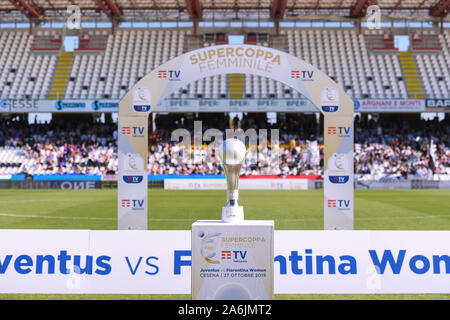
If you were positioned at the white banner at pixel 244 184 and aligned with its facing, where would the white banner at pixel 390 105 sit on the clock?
the white banner at pixel 390 105 is roughly at 8 o'clock from the white banner at pixel 244 184.

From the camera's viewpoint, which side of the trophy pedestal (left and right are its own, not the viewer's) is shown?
front

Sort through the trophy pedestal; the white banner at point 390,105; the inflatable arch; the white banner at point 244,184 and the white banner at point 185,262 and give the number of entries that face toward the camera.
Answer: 5

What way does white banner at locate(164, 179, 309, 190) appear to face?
toward the camera

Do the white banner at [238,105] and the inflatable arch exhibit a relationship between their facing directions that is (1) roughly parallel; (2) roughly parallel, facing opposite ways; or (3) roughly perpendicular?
roughly parallel

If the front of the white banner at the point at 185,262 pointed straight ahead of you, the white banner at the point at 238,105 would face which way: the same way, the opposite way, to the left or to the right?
the same way

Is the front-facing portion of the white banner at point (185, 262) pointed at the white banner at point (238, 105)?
no

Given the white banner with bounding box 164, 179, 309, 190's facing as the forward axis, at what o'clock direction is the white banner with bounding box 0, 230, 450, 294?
the white banner with bounding box 0, 230, 450, 294 is roughly at 12 o'clock from the white banner with bounding box 164, 179, 309, 190.

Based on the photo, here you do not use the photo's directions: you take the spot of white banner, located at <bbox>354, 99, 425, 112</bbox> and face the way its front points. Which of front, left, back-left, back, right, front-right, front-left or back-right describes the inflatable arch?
front

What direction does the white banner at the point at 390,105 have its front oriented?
toward the camera

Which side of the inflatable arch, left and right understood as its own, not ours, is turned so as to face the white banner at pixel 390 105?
back

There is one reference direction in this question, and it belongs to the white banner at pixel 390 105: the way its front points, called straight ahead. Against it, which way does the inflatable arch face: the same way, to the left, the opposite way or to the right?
the same way

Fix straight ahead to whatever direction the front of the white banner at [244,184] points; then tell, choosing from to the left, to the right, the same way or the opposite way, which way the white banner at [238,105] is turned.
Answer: the same way

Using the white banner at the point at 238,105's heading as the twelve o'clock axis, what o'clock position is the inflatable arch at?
The inflatable arch is roughly at 12 o'clock from the white banner.

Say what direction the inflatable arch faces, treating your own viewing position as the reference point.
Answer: facing the viewer

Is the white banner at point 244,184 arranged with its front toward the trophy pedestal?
yes

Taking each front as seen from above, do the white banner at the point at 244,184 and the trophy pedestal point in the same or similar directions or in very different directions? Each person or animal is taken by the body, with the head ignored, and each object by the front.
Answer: same or similar directions
